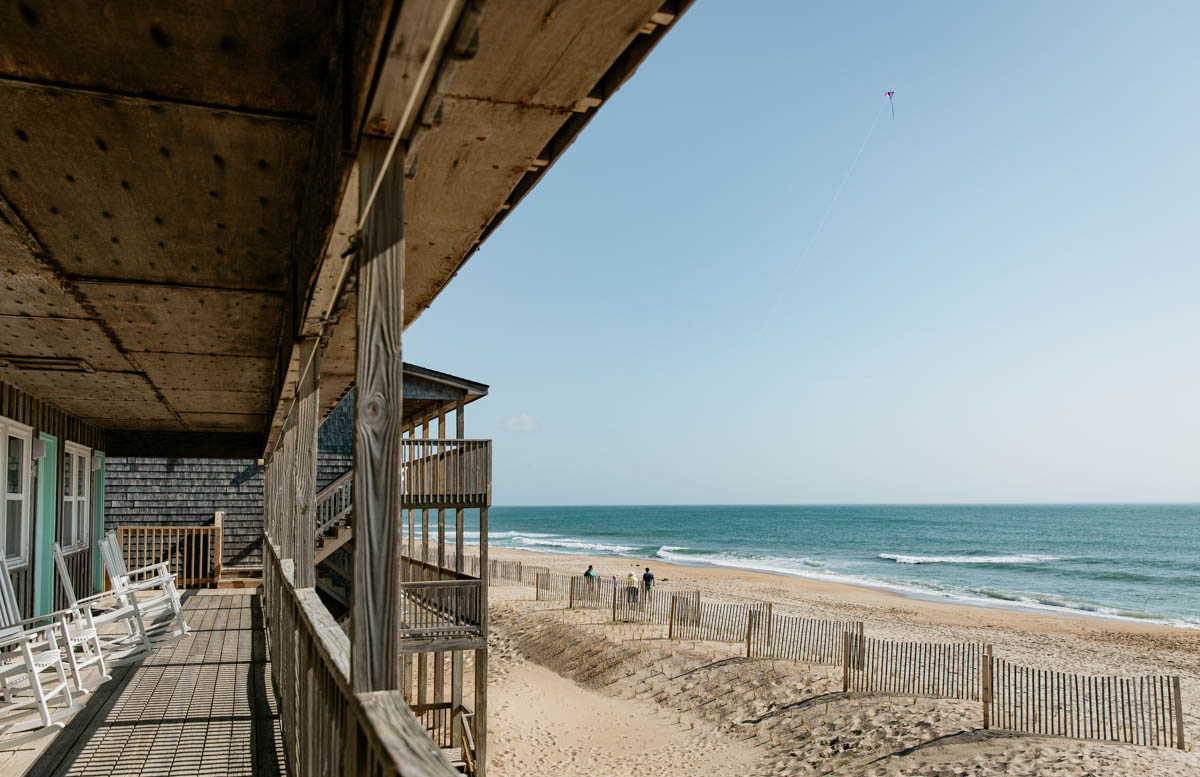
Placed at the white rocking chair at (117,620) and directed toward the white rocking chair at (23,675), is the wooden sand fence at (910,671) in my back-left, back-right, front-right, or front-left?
back-left

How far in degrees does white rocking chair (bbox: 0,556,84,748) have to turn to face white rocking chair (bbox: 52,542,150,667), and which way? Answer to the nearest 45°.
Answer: approximately 90° to its left

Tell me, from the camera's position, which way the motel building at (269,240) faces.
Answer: facing to the right of the viewer

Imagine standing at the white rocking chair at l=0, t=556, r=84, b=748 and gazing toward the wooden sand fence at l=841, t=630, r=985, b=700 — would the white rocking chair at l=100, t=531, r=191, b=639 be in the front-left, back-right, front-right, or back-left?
front-left

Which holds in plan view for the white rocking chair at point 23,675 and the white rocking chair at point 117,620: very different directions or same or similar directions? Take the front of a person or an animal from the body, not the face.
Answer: same or similar directions

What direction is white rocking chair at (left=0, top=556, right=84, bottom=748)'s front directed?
to the viewer's right

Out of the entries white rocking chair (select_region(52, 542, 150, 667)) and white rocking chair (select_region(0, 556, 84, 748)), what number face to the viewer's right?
2

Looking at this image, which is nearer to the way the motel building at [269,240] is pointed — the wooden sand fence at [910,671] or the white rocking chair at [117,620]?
the wooden sand fence

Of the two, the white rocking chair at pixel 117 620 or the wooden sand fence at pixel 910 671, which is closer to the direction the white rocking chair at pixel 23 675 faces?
the wooden sand fence

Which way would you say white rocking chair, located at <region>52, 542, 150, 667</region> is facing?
to the viewer's right

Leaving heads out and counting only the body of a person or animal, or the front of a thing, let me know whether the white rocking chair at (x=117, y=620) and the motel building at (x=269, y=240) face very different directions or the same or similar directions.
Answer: same or similar directions
